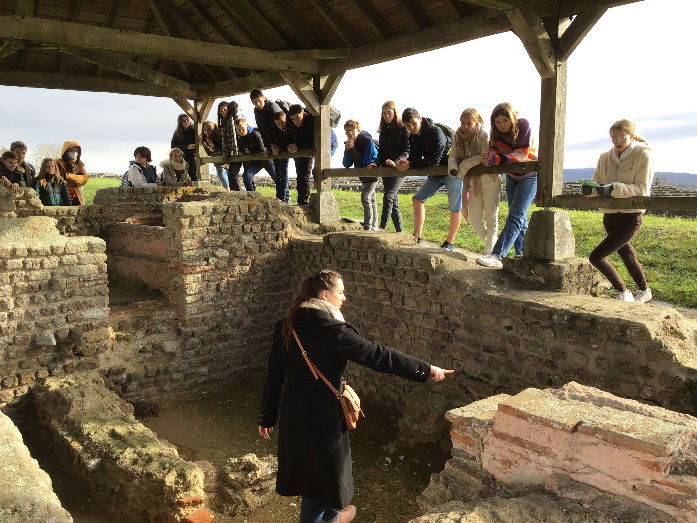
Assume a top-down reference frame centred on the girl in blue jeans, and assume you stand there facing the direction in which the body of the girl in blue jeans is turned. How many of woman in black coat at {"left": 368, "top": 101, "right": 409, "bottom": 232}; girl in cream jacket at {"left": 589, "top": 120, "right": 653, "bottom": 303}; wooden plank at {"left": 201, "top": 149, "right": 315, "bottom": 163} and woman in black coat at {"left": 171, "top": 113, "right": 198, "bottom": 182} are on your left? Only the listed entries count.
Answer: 1

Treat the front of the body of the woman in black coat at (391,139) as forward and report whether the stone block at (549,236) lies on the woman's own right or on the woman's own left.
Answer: on the woman's own left

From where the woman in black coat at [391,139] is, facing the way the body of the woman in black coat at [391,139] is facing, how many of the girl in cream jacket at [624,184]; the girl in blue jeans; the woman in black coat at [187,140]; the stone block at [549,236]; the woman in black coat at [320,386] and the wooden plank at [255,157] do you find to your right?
2

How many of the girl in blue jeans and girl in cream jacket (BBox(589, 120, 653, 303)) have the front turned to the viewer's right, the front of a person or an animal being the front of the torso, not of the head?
0

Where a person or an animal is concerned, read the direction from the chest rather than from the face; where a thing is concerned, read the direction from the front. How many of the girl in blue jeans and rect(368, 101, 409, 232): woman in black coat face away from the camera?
0

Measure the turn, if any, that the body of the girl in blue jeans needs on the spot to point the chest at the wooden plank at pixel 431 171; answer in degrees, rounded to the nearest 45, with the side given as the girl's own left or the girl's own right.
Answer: approximately 90° to the girl's own right

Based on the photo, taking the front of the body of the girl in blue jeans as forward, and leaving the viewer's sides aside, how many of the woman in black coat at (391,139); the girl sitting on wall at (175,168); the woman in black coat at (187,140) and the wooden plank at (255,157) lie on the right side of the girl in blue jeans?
4

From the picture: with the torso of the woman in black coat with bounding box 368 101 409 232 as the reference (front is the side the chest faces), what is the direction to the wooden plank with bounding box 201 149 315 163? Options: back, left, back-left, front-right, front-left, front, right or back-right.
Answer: right

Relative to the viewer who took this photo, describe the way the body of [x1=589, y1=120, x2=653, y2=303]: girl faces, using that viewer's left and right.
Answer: facing the viewer and to the left of the viewer

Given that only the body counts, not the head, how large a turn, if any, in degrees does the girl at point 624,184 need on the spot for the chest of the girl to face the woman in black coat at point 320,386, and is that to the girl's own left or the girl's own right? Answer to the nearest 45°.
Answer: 0° — they already face them

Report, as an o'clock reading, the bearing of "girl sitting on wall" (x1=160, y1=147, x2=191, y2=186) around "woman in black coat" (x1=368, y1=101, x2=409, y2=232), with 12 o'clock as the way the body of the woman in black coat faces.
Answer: The girl sitting on wall is roughly at 3 o'clock from the woman in black coat.
